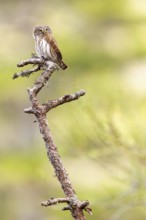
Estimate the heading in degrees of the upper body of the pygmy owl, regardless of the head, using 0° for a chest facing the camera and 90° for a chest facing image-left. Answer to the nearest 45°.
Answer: approximately 45°
